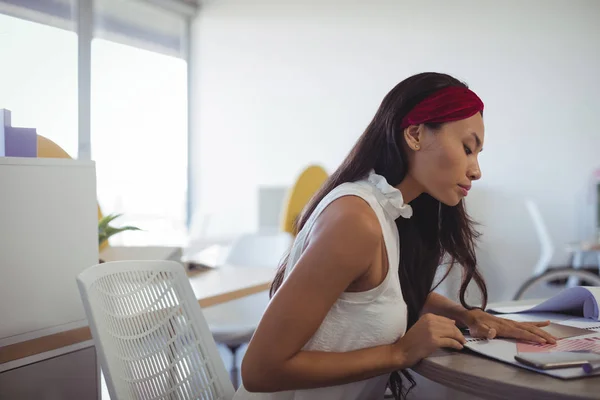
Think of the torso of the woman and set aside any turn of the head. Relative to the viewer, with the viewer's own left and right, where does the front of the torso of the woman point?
facing to the right of the viewer

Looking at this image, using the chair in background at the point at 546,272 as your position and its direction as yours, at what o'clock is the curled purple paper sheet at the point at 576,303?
The curled purple paper sheet is roughly at 3 o'clock from the chair in background.

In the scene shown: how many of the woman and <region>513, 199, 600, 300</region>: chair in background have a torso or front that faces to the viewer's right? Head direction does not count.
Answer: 2

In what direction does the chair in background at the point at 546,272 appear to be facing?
to the viewer's right

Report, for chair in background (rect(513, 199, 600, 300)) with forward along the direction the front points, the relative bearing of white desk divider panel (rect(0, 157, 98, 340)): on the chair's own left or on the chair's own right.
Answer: on the chair's own right

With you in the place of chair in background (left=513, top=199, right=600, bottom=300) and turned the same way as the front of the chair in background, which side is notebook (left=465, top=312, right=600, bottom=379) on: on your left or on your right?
on your right

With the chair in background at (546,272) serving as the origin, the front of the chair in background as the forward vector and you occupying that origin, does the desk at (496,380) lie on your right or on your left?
on your right

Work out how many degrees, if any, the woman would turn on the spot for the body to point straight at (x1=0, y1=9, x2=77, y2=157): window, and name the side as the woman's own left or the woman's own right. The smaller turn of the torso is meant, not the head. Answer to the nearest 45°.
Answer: approximately 135° to the woman's own left
